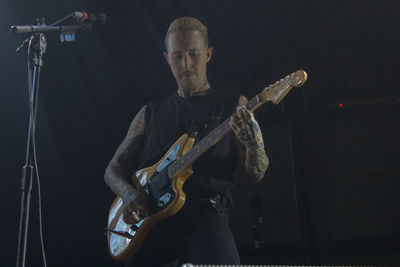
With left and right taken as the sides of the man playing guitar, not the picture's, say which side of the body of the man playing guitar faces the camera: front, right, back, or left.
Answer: front

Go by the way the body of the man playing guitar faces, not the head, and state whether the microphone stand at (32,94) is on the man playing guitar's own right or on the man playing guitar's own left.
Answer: on the man playing guitar's own right
